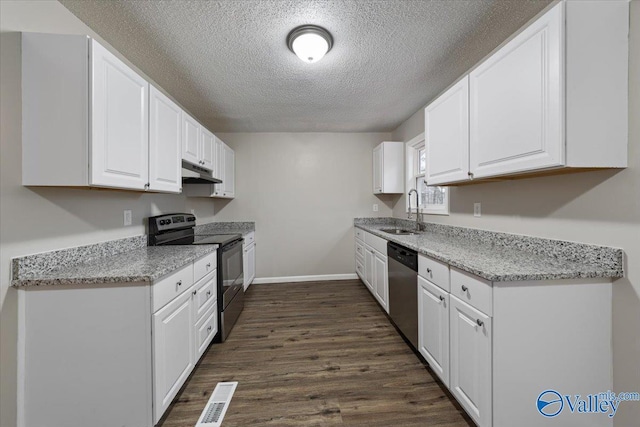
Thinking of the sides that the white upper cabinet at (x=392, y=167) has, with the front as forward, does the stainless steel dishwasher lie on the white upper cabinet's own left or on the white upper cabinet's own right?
on the white upper cabinet's own left

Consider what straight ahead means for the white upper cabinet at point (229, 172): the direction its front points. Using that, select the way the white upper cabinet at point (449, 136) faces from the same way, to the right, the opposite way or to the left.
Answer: the opposite way

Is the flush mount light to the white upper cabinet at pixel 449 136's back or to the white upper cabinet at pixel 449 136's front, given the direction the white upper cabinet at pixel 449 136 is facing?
to the front

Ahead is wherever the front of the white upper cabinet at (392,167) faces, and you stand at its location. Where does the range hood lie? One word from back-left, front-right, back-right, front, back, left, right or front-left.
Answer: front-left

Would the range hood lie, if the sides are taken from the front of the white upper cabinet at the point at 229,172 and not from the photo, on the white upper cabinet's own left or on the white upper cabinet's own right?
on the white upper cabinet's own right

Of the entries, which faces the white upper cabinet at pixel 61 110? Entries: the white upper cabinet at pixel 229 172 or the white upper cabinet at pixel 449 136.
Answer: the white upper cabinet at pixel 449 136

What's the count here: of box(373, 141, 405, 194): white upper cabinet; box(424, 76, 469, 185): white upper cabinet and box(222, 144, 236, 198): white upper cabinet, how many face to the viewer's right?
1

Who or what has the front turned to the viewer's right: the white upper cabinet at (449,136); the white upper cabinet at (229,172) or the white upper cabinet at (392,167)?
the white upper cabinet at (229,172)

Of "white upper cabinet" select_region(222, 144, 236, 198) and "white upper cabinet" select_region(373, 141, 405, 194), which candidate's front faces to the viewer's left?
"white upper cabinet" select_region(373, 141, 405, 194)

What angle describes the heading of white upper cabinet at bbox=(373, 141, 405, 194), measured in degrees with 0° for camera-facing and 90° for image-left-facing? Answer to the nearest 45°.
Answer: approximately 90°

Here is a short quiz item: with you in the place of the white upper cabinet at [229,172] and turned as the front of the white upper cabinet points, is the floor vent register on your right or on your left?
on your right

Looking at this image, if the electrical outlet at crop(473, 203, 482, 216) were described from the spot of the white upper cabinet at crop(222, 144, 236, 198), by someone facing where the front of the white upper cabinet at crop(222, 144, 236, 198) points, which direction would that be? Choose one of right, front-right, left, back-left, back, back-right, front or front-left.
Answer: front-right

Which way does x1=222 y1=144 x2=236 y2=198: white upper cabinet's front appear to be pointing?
to the viewer's right

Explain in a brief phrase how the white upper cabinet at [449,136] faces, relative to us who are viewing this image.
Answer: facing the viewer and to the left of the viewer
